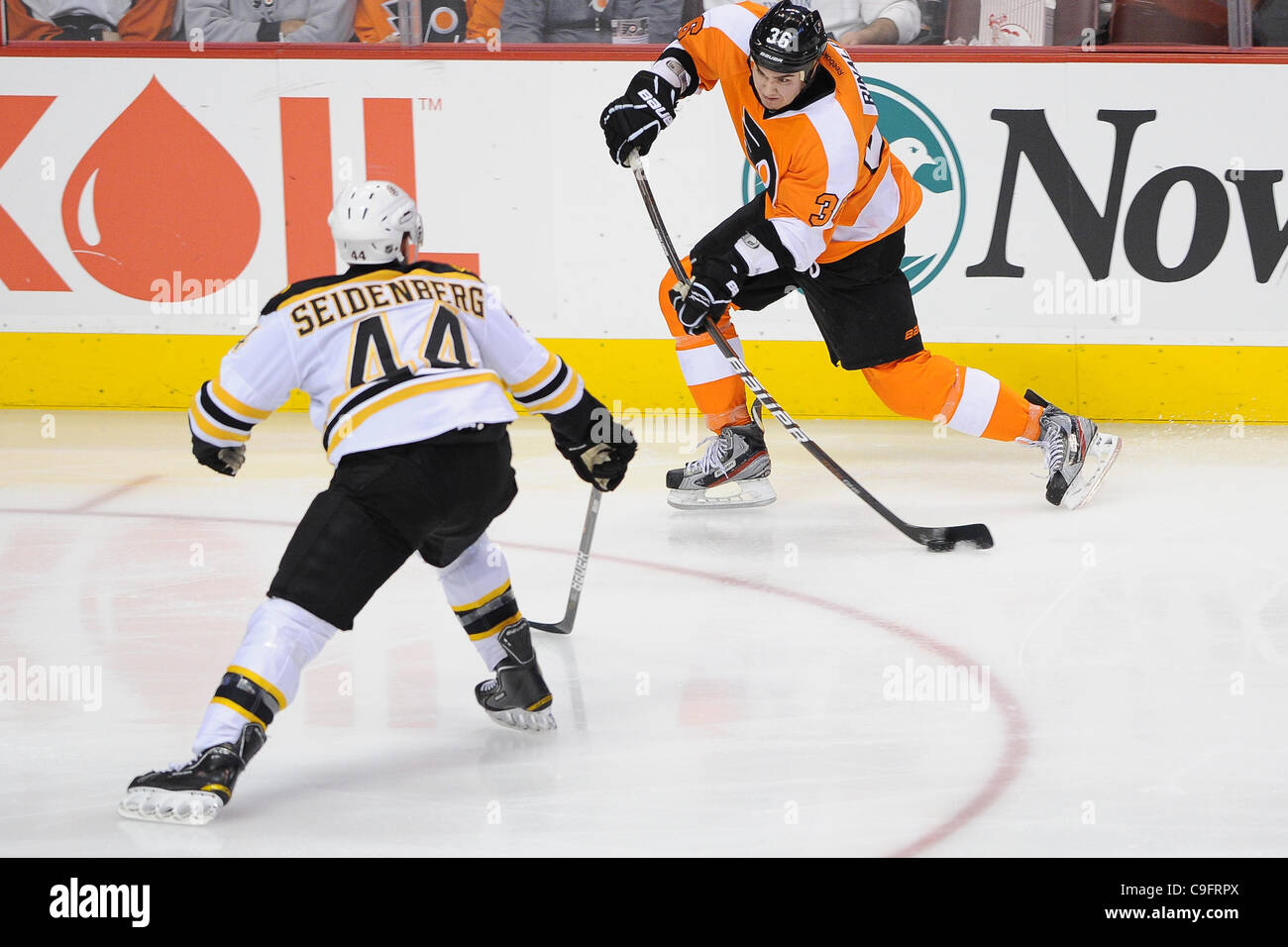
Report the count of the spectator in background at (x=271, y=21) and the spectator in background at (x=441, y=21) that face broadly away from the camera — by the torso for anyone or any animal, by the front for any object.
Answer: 0

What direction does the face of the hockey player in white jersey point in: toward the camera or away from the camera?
away from the camera

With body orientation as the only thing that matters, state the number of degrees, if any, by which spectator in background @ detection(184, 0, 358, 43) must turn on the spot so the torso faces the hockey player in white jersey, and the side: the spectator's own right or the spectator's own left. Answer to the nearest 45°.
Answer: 0° — they already face them

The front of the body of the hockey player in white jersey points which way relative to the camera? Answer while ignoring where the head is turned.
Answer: away from the camera

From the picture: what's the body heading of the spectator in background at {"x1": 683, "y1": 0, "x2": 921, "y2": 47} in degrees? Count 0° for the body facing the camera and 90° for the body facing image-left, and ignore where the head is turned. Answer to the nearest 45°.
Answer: approximately 0°

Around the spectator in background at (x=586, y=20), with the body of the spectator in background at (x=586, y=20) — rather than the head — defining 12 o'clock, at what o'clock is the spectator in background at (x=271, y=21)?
the spectator in background at (x=271, y=21) is roughly at 3 o'clock from the spectator in background at (x=586, y=20).

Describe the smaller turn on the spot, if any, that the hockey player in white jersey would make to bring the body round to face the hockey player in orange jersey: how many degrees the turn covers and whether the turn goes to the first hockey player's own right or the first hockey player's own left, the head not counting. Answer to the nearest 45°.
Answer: approximately 45° to the first hockey player's own right

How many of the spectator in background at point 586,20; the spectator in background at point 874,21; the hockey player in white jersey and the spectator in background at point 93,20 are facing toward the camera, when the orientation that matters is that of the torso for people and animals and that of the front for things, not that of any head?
3

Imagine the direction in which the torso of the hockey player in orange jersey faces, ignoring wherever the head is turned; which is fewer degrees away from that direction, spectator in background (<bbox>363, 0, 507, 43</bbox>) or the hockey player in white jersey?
the hockey player in white jersey

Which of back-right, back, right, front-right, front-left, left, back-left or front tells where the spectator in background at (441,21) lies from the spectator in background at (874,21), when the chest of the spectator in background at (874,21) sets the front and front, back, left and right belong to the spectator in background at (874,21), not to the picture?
right

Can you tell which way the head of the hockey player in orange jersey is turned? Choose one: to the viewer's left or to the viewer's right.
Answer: to the viewer's left

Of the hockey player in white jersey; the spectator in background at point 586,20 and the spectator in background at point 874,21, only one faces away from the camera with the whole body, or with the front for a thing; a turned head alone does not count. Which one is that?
the hockey player in white jersey

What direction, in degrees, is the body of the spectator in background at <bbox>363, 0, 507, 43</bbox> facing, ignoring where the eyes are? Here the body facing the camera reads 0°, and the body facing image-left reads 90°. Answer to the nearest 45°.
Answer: approximately 0°

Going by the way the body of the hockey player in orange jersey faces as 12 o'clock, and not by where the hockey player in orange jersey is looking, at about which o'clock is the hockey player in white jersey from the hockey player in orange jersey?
The hockey player in white jersey is roughly at 11 o'clock from the hockey player in orange jersey.
